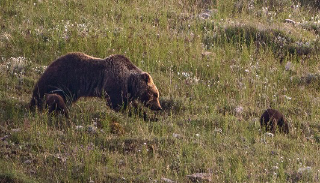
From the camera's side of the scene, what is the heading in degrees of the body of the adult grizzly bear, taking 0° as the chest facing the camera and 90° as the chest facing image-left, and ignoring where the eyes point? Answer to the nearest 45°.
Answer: approximately 270°

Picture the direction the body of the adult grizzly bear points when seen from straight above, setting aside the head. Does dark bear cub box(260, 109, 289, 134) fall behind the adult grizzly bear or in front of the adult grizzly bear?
in front

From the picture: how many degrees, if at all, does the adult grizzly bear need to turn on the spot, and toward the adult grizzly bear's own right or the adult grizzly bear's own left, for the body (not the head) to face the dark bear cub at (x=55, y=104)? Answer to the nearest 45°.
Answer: approximately 135° to the adult grizzly bear's own right
